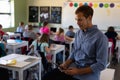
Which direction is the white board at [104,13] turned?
toward the camera

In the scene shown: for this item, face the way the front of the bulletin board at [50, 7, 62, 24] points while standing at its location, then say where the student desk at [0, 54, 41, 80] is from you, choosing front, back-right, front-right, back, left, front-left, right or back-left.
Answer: front

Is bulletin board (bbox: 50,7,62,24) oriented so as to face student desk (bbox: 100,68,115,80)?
yes

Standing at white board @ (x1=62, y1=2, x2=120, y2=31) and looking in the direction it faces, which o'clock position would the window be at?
The window is roughly at 3 o'clock from the white board.

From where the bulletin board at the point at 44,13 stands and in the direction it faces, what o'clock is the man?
The man is roughly at 12 o'clock from the bulletin board.

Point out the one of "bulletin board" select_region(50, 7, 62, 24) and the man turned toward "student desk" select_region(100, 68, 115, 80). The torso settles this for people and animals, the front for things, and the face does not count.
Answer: the bulletin board

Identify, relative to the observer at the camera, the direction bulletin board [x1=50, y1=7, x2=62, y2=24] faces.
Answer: facing the viewer

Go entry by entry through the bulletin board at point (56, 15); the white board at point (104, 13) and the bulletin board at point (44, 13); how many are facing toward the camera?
3

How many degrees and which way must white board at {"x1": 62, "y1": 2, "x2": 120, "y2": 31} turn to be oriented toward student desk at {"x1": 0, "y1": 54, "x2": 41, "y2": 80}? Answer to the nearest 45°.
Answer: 0° — it already faces it

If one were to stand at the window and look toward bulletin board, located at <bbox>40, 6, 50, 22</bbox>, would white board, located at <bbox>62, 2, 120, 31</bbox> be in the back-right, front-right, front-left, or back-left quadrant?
front-right

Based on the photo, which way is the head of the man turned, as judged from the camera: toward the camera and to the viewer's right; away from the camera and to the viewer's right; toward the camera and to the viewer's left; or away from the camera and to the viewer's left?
toward the camera and to the viewer's left

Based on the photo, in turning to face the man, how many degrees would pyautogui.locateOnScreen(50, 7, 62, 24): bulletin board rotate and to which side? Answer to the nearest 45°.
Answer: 0° — it already faces them

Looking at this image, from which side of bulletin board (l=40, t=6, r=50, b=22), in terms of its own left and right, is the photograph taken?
front

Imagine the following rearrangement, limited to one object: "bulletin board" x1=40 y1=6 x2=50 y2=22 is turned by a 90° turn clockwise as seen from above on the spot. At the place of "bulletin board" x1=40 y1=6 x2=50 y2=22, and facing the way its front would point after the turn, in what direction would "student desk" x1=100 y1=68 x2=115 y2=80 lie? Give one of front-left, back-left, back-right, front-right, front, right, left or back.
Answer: left
